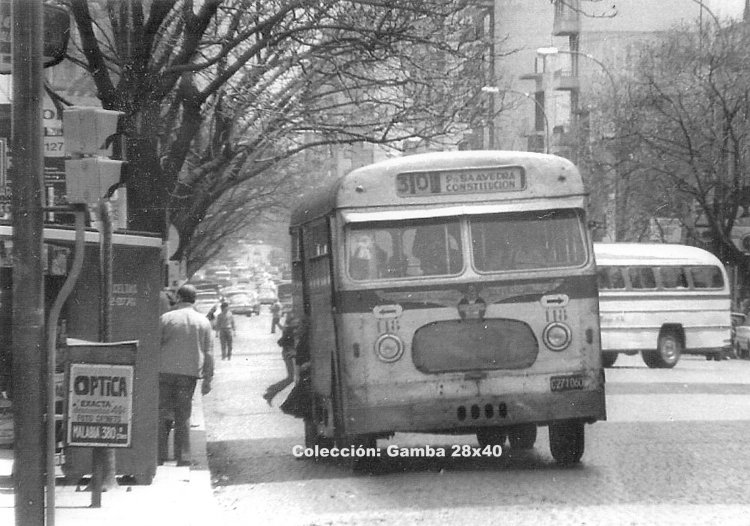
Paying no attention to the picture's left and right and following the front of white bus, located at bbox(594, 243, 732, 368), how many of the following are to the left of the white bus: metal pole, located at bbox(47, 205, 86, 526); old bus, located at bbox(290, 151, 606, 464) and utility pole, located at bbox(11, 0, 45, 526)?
3

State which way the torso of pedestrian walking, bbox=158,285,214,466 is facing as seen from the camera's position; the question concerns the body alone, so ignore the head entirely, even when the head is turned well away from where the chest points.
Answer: away from the camera

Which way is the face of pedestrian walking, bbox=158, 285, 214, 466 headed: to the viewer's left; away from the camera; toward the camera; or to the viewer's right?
away from the camera

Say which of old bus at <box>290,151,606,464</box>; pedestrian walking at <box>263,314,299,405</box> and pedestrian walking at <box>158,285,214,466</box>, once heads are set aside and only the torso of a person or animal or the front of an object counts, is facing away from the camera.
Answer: pedestrian walking at <box>158,285,214,466</box>
